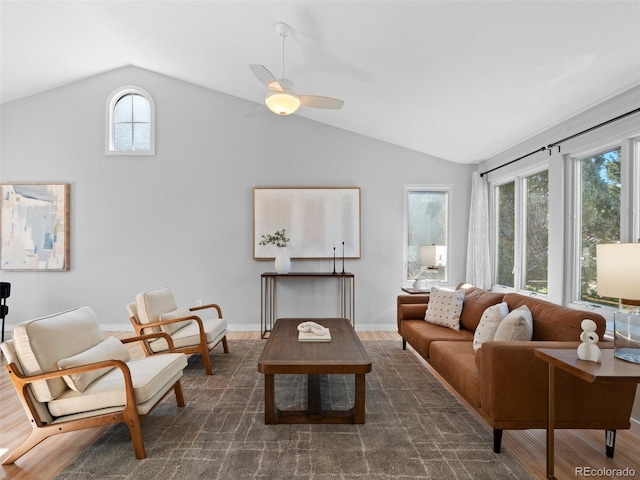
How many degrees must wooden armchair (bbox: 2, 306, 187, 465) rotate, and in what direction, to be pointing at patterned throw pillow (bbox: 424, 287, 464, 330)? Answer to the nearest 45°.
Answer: approximately 45° to its left

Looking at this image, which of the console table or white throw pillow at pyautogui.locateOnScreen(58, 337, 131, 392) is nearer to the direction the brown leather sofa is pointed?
the white throw pillow

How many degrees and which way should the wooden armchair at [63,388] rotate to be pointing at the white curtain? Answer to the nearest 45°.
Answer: approximately 45° to its left

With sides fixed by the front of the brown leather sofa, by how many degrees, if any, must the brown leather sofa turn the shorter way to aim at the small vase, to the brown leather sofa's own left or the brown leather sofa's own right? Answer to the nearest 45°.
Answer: approximately 90° to the brown leather sofa's own right

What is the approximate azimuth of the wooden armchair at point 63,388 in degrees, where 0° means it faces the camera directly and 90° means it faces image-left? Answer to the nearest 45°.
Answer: approximately 315°

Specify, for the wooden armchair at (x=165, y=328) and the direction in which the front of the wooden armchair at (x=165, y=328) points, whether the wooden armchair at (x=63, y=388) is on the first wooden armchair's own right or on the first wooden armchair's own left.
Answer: on the first wooden armchair's own right

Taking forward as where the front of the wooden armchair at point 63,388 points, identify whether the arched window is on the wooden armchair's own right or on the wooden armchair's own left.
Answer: on the wooden armchair's own left

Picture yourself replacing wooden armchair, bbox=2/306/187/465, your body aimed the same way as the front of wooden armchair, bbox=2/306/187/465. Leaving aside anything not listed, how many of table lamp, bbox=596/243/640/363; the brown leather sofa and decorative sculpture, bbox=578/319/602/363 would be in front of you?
3

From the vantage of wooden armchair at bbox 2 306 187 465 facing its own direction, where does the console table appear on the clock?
The console table is roughly at 9 o'clock from the wooden armchair.
